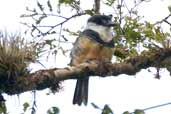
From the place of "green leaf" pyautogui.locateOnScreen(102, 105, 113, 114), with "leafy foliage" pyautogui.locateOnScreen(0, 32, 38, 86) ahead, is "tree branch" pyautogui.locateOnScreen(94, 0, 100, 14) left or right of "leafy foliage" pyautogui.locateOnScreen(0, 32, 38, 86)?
right

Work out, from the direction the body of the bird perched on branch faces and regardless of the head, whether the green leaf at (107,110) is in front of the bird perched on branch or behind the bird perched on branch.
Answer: in front

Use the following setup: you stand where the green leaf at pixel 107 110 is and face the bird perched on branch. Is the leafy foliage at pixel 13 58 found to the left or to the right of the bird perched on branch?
left

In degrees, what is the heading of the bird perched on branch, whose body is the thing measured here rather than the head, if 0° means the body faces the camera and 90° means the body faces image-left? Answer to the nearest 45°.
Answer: approximately 315°
